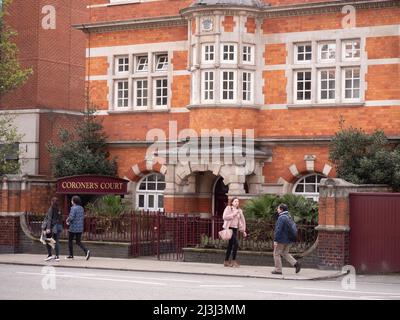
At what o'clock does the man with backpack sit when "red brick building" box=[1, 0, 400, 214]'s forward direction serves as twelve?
The man with backpack is roughly at 12 o'clock from the red brick building.

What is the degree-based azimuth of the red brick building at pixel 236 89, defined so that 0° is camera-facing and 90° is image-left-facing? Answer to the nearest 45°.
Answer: approximately 0°

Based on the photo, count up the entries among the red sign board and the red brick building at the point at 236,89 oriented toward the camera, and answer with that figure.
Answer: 2

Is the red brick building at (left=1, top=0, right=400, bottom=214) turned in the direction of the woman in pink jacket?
yes

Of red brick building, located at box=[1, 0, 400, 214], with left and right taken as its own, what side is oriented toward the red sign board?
front

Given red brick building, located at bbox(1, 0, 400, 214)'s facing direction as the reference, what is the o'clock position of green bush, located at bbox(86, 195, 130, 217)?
The green bush is roughly at 2 o'clock from the red brick building.

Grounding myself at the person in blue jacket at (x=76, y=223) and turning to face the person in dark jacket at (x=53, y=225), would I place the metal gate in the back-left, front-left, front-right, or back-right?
back-right

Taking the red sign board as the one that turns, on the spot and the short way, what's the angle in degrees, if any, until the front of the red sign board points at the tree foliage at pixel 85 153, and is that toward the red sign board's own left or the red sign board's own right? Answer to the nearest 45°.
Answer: approximately 180°
